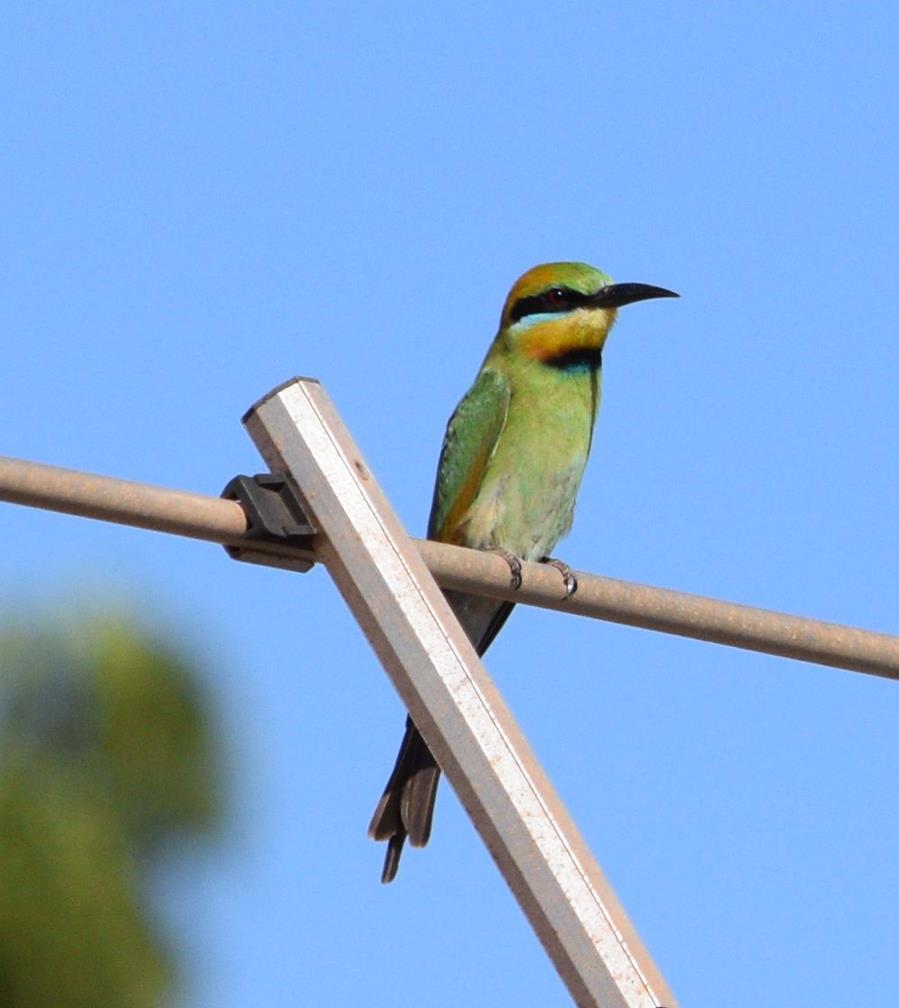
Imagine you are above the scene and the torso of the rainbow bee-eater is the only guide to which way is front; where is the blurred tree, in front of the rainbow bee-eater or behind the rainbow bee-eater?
behind

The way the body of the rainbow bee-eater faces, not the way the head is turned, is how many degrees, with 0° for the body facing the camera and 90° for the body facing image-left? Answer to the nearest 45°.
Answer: approximately 315°
